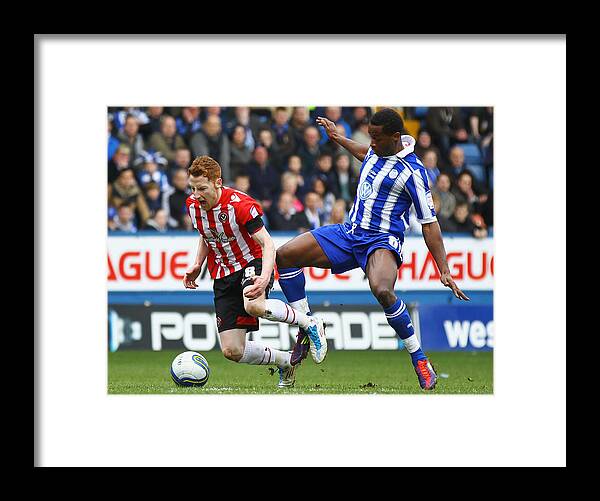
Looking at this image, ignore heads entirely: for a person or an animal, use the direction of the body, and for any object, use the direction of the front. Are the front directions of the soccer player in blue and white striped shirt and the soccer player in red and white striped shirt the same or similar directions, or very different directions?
same or similar directions

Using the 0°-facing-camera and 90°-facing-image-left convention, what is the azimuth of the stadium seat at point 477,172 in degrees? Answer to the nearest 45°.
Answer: approximately 0°

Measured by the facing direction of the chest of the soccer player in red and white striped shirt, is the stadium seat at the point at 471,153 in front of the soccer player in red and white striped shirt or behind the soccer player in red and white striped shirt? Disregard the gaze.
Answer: behind

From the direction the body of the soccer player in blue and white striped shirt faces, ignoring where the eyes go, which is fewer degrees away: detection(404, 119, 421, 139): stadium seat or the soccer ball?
the soccer ball

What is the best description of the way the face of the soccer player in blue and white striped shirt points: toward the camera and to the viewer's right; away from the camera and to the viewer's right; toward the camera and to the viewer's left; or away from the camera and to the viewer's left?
toward the camera and to the viewer's left

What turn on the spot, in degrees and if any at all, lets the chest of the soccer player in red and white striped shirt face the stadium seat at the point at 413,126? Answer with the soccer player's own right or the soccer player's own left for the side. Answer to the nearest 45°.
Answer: approximately 180°

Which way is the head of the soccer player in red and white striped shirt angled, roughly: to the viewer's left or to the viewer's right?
to the viewer's left

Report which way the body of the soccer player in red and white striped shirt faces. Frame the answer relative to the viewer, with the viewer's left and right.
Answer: facing the viewer and to the left of the viewer

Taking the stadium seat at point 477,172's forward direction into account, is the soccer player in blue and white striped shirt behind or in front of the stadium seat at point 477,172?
in front

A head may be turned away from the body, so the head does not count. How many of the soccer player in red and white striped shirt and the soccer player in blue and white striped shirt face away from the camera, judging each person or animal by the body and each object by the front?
0
